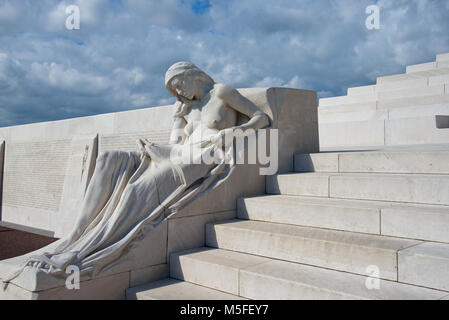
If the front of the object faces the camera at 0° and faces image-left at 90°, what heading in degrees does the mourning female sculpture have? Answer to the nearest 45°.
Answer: approximately 45°

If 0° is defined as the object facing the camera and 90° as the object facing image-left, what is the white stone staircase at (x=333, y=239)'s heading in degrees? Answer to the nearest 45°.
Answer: approximately 45°

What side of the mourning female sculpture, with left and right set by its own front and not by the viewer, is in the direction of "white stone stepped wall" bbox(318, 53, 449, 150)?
back

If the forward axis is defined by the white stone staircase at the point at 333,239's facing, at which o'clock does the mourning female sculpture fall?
The mourning female sculpture is roughly at 2 o'clock from the white stone staircase.

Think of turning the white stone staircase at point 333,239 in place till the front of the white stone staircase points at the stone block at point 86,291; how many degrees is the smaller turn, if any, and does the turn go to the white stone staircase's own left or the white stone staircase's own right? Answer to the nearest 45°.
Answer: approximately 45° to the white stone staircase's own right
